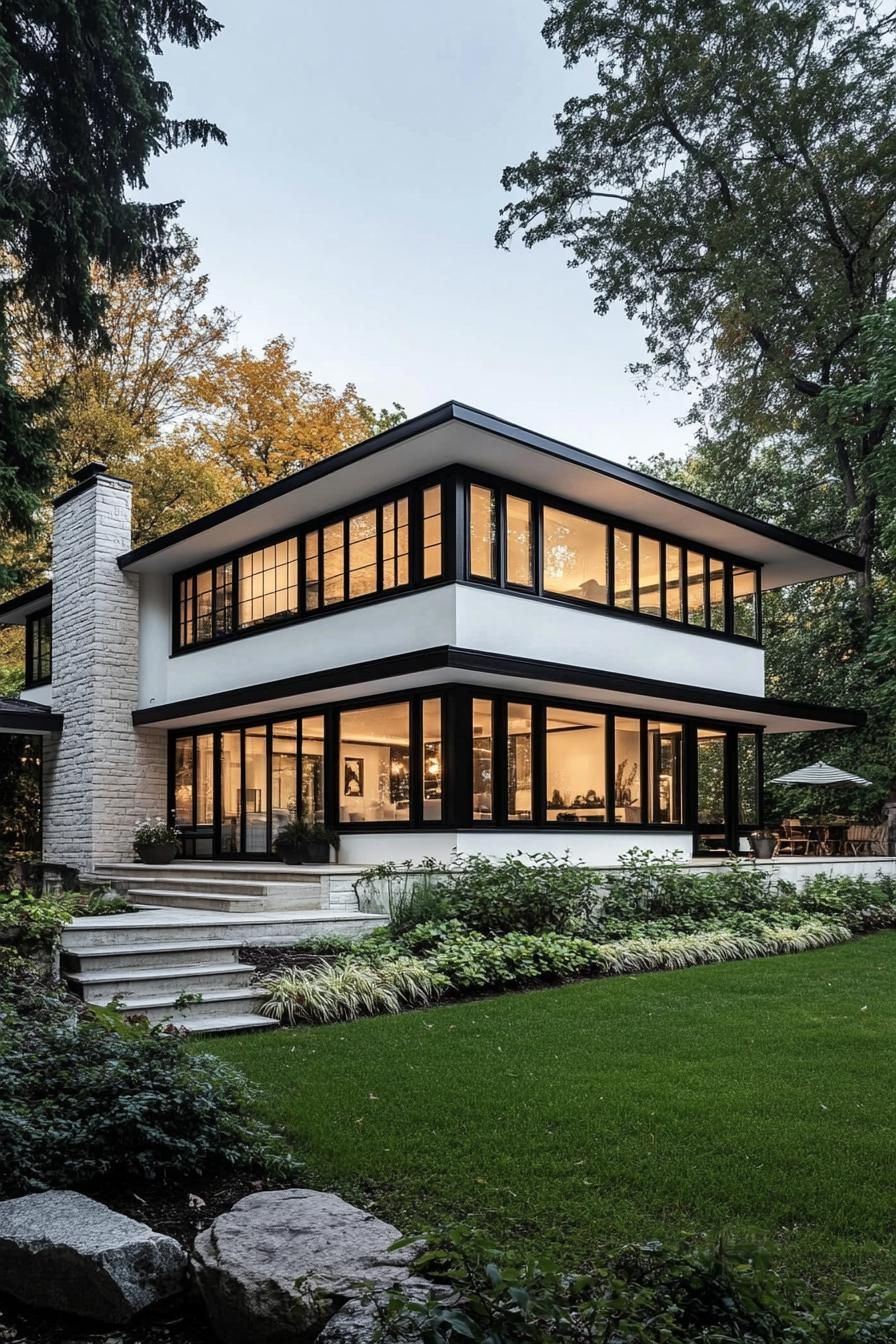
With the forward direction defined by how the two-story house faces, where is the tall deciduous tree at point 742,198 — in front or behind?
behind

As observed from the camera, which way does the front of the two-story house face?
facing the viewer and to the left of the viewer

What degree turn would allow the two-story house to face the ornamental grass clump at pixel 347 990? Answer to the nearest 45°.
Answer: approximately 45° to its left

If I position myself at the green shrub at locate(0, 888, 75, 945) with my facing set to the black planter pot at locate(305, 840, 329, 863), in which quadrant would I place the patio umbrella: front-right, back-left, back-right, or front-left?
front-right

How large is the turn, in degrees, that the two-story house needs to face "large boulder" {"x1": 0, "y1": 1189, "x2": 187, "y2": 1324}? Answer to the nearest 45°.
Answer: approximately 45° to its left

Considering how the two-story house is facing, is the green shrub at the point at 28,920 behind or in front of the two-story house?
in front

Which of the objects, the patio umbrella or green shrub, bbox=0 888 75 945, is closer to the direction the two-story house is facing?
the green shrub

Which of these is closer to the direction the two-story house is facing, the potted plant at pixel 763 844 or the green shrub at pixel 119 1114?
the green shrub

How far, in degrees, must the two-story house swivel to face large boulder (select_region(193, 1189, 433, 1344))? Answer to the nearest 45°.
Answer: approximately 45° to its left

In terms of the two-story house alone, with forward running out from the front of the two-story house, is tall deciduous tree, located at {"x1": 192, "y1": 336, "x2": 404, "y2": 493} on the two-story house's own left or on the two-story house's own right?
on the two-story house's own right

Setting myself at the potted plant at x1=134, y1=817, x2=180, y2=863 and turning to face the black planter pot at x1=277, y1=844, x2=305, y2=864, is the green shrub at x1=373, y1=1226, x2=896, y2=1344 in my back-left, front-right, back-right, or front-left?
front-right

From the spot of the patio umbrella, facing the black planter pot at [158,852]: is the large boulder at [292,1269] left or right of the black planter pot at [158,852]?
left

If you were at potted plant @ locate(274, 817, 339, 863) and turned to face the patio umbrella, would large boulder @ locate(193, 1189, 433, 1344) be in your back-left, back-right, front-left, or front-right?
back-right

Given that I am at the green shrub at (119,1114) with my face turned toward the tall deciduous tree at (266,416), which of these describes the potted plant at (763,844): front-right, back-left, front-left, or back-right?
front-right
